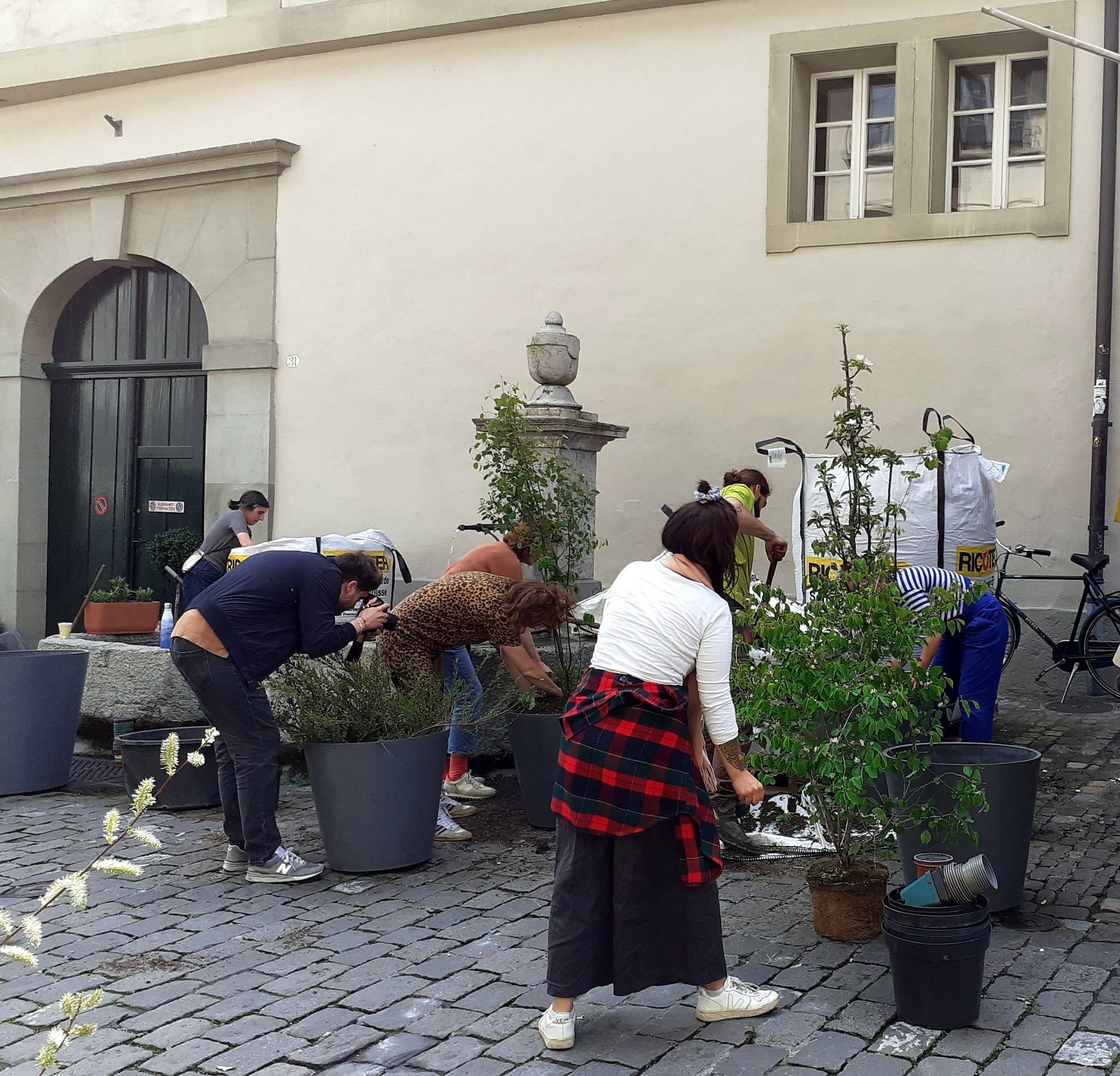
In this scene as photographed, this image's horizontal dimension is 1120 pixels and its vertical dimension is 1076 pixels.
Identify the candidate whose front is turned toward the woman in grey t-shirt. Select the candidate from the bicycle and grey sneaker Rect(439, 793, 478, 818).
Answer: the bicycle

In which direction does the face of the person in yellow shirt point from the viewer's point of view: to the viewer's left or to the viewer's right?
to the viewer's right

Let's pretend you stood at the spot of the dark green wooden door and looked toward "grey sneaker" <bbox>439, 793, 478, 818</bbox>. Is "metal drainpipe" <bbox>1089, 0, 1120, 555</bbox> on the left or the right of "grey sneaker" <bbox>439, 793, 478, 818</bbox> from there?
left

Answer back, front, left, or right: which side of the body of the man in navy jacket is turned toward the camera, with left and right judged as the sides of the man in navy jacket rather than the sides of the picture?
right

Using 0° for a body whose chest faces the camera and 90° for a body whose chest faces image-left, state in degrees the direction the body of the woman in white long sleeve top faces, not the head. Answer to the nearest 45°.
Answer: approximately 225°

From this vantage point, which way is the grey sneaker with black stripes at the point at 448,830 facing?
to the viewer's right

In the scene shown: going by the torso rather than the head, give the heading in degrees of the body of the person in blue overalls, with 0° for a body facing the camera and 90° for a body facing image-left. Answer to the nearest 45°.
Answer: approximately 90°

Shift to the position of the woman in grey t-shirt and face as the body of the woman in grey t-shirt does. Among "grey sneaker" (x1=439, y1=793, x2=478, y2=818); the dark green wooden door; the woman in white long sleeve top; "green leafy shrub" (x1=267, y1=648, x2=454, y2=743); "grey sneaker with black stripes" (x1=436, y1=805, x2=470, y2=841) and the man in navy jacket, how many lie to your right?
5

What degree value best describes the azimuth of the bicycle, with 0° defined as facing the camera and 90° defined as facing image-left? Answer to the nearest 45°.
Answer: approximately 90°
